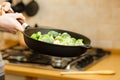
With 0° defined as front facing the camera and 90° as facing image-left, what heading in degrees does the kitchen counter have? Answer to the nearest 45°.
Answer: approximately 45°

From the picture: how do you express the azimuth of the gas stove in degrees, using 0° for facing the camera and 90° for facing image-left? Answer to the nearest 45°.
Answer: approximately 45°
